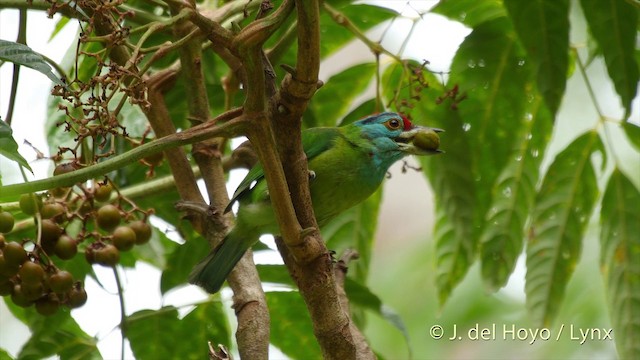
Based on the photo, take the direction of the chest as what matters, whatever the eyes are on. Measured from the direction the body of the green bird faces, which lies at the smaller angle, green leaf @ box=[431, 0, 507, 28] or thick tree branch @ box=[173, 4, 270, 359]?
the green leaf

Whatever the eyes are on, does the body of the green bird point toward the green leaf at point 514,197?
yes

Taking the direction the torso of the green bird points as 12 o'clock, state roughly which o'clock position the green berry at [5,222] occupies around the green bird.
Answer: The green berry is roughly at 5 o'clock from the green bird.

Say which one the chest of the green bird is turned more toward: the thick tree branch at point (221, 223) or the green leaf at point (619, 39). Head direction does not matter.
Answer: the green leaf

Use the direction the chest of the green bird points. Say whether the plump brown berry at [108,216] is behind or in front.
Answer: behind

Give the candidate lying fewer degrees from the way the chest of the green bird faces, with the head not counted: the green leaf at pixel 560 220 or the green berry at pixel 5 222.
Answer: the green leaf

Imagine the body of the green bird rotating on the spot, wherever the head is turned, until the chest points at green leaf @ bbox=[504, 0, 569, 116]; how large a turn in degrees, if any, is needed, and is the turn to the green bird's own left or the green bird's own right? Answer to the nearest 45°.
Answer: approximately 45° to the green bird's own right

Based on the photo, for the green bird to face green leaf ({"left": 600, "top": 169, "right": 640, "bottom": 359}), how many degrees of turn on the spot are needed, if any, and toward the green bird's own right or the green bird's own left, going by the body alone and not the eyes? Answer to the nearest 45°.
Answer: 0° — it already faces it

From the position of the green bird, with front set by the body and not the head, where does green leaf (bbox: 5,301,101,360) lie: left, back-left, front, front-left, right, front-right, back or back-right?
back

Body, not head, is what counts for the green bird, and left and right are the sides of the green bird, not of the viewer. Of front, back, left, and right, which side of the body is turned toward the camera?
right

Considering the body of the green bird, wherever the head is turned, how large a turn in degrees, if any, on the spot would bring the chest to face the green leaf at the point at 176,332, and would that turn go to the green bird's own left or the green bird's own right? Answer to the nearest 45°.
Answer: approximately 180°
